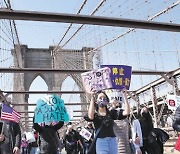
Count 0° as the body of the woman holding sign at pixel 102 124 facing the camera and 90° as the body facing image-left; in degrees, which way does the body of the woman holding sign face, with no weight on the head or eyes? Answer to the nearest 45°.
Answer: approximately 0°

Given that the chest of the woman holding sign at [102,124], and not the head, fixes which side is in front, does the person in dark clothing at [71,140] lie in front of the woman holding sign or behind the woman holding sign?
behind

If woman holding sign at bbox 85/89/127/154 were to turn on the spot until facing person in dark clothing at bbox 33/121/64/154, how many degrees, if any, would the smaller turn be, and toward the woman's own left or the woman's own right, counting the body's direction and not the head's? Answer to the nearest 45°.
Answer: approximately 135° to the woman's own right

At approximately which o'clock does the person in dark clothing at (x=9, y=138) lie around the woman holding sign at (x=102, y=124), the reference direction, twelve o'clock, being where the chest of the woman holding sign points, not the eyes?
The person in dark clothing is roughly at 4 o'clock from the woman holding sign.

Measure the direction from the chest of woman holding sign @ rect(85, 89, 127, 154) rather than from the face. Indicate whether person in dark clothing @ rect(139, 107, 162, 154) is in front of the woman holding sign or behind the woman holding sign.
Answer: behind
